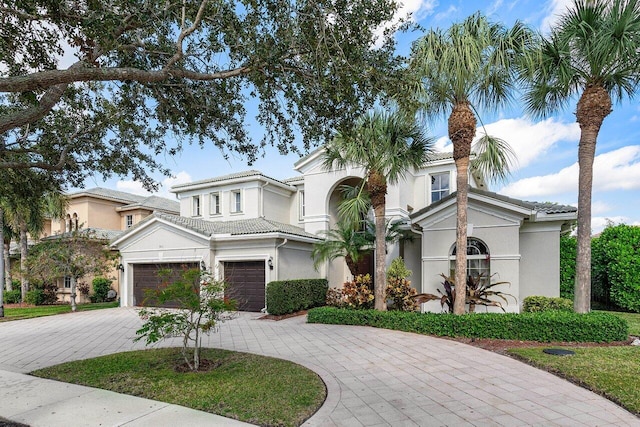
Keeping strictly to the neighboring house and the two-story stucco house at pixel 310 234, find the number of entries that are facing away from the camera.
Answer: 0

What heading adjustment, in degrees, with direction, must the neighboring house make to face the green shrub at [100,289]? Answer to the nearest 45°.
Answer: approximately 45° to its left

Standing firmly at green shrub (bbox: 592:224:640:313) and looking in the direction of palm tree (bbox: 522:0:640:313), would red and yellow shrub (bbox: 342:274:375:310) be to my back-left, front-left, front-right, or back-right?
front-right

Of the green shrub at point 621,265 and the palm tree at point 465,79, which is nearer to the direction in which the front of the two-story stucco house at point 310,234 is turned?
the palm tree

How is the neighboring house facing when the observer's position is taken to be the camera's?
facing the viewer and to the left of the viewer

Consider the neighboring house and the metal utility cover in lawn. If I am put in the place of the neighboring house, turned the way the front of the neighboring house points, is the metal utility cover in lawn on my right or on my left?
on my left

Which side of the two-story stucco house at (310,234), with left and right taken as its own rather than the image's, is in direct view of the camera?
front

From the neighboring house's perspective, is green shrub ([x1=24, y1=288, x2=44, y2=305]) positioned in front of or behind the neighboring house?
in front

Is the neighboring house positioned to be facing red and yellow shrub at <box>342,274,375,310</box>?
no

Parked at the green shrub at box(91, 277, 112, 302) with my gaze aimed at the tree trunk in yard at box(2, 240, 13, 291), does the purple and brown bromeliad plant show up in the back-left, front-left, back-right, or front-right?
back-left

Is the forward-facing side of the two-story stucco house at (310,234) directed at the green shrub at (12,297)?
no

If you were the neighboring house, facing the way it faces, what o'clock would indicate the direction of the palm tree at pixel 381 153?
The palm tree is roughly at 10 o'clock from the neighboring house.

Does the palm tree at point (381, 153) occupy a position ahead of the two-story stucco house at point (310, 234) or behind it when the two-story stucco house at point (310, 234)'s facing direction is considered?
ahead
